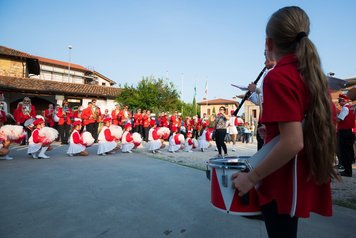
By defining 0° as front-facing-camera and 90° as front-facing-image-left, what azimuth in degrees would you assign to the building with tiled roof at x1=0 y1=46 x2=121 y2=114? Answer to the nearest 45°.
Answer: approximately 315°

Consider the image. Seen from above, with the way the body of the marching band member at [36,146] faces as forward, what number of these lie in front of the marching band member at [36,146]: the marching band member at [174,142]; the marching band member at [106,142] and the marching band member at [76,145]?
3

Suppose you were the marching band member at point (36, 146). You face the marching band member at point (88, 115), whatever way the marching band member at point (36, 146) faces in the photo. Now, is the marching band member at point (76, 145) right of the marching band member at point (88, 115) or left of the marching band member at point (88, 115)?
right

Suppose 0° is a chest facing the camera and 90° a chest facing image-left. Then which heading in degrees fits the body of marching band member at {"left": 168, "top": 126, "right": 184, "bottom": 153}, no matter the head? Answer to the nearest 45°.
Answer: approximately 315°

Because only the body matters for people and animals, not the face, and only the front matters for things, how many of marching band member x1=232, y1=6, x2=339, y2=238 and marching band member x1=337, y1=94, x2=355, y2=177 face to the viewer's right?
0

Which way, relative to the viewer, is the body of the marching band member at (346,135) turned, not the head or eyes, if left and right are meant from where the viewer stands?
facing to the left of the viewer

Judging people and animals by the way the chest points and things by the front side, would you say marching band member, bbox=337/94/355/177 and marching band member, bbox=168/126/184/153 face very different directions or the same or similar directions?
very different directions

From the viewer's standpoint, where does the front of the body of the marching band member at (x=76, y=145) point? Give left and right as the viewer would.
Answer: facing to the right of the viewer

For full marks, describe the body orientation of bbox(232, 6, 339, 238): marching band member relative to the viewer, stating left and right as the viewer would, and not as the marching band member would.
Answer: facing away from the viewer and to the left of the viewer

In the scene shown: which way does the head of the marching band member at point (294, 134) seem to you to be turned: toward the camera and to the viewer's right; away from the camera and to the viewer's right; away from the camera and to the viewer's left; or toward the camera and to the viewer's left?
away from the camera and to the viewer's left
